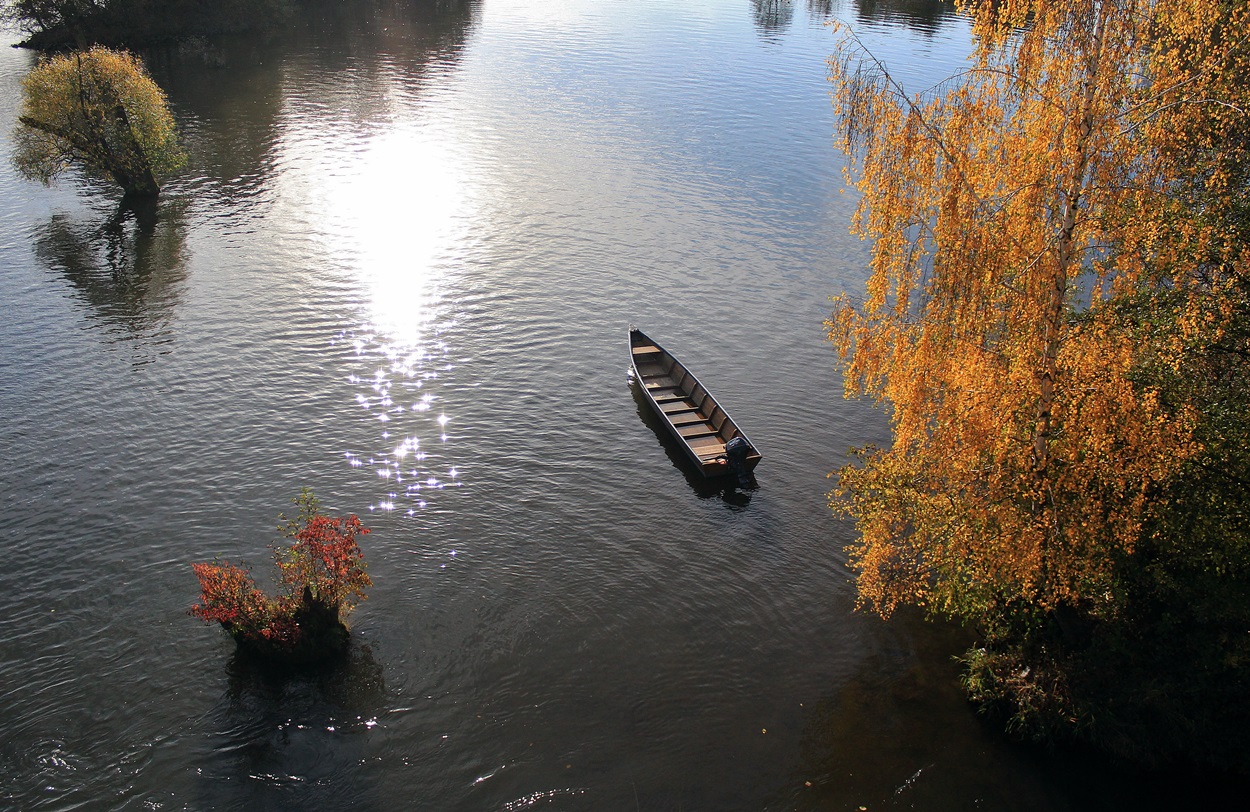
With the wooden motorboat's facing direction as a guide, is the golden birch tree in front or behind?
behind

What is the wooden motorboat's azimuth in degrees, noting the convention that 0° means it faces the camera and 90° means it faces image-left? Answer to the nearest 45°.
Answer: approximately 135°
